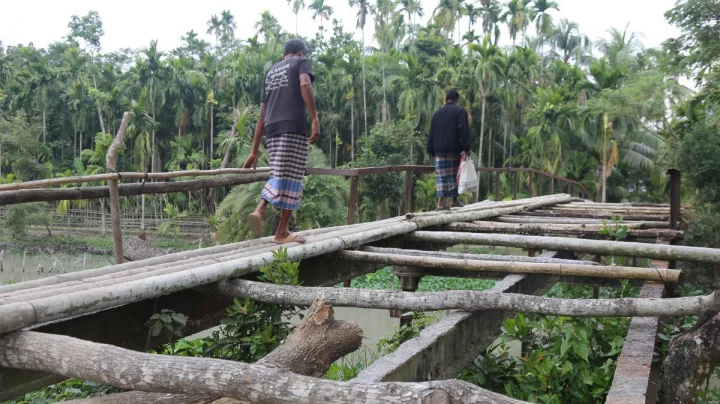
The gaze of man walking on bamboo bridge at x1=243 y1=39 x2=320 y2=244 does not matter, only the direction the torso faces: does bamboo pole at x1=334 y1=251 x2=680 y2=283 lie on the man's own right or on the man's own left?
on the man's own right

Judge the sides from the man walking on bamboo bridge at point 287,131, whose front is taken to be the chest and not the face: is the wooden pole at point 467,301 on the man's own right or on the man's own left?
on the man's own right

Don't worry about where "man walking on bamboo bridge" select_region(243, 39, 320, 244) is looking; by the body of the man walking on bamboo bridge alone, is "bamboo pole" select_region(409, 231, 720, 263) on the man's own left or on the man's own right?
on the man's own right

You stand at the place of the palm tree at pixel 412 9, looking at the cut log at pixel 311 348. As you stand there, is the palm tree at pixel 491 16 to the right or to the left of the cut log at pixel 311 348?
left

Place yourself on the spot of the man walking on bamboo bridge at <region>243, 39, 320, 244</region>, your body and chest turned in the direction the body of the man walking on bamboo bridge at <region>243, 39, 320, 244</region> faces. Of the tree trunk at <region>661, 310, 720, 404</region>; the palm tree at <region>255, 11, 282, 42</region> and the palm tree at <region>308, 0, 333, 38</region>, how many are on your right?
1

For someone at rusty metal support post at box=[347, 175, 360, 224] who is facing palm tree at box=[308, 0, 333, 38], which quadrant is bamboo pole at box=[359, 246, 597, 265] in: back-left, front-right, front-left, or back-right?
back-right

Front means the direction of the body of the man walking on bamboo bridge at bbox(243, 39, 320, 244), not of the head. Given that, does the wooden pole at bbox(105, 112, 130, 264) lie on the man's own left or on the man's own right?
on the man's own left

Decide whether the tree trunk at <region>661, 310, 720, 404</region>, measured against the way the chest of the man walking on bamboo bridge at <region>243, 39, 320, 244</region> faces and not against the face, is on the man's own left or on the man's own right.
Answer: on the man's own right

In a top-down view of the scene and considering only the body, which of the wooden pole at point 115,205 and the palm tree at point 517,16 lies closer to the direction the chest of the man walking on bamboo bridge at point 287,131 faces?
the palm tree

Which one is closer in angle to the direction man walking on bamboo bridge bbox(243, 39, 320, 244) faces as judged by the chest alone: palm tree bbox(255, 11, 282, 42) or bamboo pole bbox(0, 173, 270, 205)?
the palm tree

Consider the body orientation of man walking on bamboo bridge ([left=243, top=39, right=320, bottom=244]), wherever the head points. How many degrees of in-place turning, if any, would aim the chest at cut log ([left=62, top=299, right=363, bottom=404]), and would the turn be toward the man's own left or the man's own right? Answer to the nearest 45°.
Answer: approximately 135° to the man's own right

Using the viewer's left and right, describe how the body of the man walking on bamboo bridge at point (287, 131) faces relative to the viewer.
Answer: facing away from the viewer and to the right of the viewer

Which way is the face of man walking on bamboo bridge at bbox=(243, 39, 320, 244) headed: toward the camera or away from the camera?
away from the camera

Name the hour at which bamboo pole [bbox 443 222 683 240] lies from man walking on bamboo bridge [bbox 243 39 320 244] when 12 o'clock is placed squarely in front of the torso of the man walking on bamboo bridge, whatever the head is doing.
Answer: The bamboo pole is roughly at 1 o'clock from the man walking on bamboo bridge.
